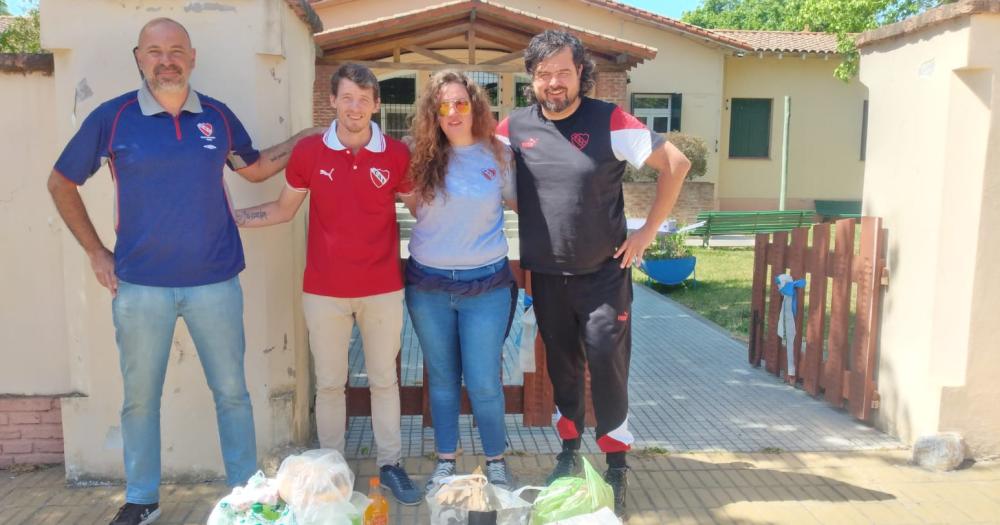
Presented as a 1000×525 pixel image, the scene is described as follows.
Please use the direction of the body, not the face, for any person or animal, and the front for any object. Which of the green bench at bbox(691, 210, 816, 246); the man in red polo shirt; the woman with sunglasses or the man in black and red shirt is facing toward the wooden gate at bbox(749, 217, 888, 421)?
the green bench

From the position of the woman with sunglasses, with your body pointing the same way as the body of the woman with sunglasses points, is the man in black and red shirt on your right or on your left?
on your left

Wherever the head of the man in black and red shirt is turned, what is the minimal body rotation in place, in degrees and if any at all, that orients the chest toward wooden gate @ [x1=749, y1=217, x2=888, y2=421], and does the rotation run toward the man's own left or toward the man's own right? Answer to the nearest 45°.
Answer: approximately 135° to the man's own left

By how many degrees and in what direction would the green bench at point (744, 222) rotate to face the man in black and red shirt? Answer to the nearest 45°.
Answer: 0° — it already faces them

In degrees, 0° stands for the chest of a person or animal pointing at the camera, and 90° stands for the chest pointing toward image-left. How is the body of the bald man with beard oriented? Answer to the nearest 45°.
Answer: approximately 0°

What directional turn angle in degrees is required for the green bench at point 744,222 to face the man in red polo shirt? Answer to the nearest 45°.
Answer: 0° — it already faces them
